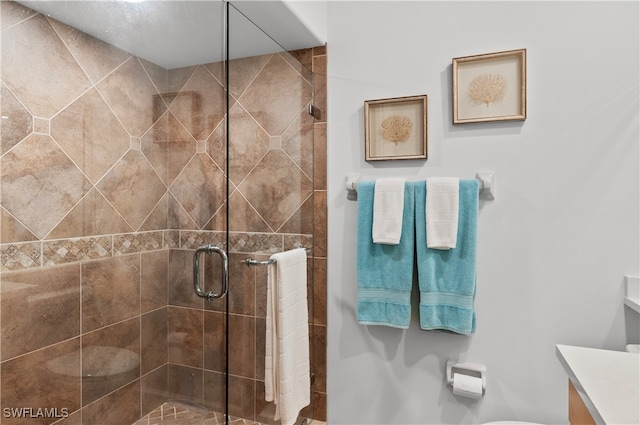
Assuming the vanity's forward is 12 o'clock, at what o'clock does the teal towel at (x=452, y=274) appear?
The teal towel is roughly at 1 o'clock from the vanity.

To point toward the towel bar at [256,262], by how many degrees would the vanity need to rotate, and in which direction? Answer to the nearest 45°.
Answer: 0° — it already faces it

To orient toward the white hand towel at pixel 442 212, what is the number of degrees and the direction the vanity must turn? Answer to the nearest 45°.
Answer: approximately 45° to its right

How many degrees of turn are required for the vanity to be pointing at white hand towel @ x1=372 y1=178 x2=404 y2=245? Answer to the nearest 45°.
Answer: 0° — it already faces it

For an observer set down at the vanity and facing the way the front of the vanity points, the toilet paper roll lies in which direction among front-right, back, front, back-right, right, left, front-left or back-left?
front-right

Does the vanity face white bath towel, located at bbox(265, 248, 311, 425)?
yes

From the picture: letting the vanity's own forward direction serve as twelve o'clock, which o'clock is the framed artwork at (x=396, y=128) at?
The framed artwork is roughly at 1 o'clock from the vanity.

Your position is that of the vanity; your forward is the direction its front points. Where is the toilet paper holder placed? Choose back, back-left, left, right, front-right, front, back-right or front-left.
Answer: front-right

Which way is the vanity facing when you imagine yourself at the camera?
facing to the left of the viewer
